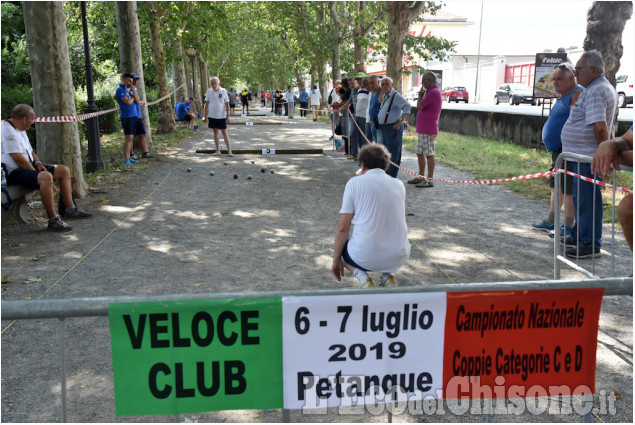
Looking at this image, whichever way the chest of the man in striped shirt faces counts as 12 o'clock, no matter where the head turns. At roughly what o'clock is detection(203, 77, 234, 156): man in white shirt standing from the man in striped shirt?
The man in white shirt standing is roughly at 1 o'clock from the man in striped shirt.

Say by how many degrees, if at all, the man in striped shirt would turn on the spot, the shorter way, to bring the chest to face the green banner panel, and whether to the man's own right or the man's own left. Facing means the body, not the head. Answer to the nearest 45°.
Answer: approximately 90° to the man's own left

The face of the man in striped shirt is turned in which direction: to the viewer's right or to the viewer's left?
to the viewer's left

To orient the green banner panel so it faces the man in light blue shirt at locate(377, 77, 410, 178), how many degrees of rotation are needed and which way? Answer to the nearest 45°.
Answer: approximately 135° to its left

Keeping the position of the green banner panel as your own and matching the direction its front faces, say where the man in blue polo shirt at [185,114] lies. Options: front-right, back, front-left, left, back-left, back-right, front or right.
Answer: back

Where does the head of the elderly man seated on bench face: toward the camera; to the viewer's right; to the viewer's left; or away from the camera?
to the viewer's right

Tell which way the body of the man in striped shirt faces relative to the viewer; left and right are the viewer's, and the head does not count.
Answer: facing to the left of the viewer

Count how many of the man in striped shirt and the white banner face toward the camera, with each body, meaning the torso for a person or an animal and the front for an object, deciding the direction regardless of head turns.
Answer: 1

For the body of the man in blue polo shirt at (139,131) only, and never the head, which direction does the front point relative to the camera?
to the viewer's right

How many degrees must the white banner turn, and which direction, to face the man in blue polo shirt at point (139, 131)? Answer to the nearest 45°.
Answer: approximately 135° to its right

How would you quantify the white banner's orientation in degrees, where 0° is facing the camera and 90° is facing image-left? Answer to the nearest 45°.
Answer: approximately 0°

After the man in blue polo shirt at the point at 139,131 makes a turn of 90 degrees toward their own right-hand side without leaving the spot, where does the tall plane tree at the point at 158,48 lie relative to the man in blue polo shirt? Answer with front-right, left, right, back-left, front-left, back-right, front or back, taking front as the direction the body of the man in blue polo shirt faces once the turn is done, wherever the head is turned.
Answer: back
